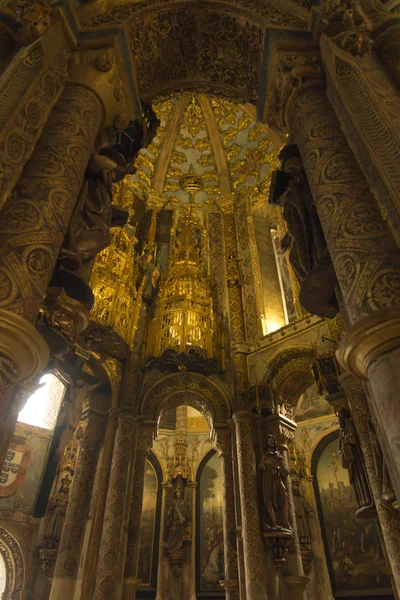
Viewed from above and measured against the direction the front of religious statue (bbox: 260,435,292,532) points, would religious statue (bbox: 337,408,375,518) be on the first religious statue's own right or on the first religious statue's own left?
on the first religious statue's own left

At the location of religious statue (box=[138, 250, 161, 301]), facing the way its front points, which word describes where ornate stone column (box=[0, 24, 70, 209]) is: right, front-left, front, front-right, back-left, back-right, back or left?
front-right

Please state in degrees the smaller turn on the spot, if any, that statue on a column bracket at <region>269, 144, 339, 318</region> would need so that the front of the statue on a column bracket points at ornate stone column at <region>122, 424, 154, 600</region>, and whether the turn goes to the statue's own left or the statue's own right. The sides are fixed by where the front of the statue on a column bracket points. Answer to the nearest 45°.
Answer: approximately 45° to the statue's own right

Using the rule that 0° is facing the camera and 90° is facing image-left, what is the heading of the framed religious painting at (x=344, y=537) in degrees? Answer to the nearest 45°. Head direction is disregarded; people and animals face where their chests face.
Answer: approximately 45°

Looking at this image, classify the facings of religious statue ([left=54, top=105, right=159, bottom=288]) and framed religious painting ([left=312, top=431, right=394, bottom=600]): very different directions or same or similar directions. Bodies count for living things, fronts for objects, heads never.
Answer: very different directions

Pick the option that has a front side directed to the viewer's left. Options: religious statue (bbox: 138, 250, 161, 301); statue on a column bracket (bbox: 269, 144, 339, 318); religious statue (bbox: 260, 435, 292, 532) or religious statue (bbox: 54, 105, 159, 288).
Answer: the statue on a column bracket

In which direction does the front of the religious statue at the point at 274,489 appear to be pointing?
toward the camera

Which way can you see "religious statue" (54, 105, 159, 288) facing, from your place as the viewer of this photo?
facing to the right of the viewer

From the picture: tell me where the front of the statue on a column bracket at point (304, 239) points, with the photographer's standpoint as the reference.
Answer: facing to the left of the viewer

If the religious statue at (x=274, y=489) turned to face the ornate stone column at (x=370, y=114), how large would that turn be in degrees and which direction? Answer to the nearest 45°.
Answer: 0° — it already faces it

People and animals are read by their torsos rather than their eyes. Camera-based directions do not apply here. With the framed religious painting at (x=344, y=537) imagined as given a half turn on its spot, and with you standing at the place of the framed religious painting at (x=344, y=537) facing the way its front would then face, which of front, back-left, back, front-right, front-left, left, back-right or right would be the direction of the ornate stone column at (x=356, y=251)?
back-right

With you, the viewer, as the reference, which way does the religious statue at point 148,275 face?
facing the viewer and to the right of the viewer

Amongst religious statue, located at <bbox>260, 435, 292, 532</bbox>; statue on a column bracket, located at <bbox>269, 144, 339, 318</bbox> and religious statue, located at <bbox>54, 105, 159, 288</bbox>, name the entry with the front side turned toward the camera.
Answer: religious statue, located at <bbox>260, 435, 292, 532</bbox>
